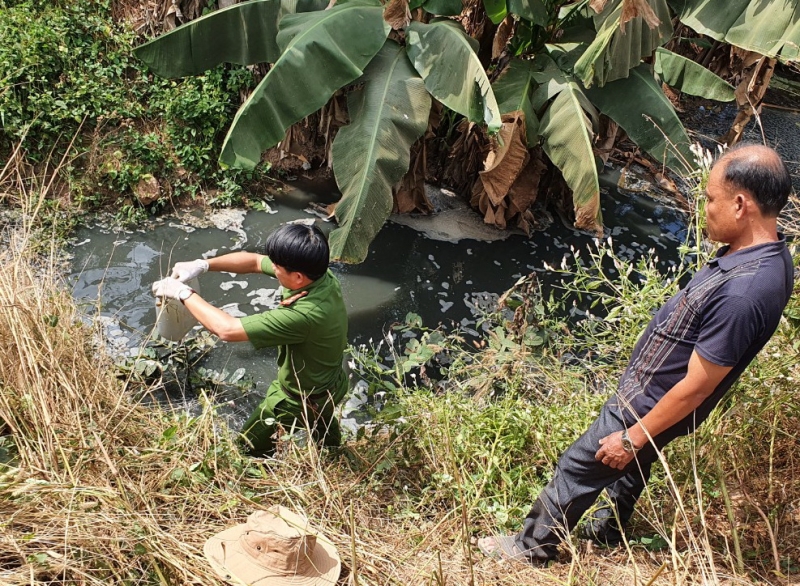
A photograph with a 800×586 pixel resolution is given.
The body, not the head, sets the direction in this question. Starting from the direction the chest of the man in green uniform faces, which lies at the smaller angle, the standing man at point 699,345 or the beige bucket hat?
the beige bucket hat

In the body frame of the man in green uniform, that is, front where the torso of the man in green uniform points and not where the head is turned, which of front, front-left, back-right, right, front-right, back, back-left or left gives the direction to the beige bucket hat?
left

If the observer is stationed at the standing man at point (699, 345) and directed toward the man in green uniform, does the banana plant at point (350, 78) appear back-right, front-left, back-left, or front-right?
front-right

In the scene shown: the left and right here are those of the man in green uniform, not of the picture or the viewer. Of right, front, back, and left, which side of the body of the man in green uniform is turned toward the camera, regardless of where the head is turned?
left

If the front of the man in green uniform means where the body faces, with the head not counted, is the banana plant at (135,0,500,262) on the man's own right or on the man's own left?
on the man's own right

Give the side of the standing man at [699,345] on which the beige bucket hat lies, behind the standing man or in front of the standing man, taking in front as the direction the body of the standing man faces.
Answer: in front

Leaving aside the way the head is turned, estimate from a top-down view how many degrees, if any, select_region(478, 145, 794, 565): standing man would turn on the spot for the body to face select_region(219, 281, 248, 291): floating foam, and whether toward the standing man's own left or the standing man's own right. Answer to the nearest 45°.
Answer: approximately 45° to the standing man's own right

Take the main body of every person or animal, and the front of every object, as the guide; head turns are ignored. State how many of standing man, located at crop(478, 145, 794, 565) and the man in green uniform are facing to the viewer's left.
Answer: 2

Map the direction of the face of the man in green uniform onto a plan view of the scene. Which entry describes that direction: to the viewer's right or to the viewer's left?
to the viewer's left

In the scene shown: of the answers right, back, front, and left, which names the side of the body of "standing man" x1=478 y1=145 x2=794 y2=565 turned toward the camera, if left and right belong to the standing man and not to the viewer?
left

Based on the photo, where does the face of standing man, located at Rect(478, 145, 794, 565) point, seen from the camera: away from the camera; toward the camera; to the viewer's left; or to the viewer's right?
to the viewer's left
